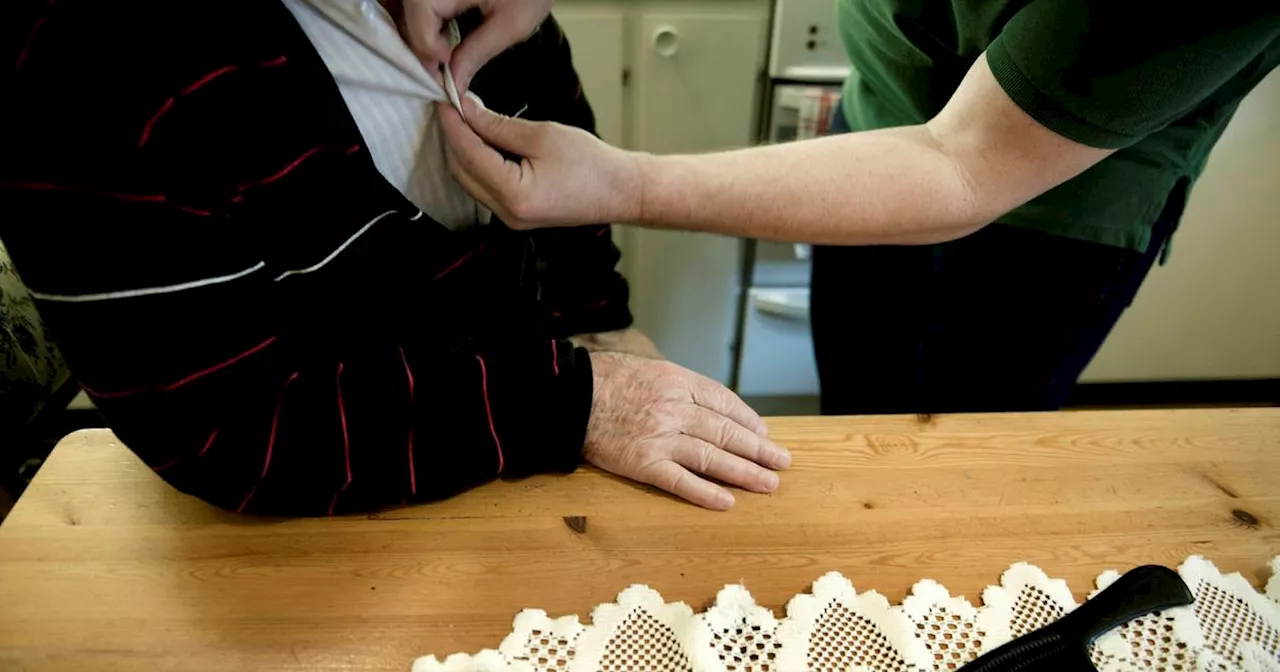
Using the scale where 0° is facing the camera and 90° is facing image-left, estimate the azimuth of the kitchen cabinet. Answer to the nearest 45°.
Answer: approximately 0°

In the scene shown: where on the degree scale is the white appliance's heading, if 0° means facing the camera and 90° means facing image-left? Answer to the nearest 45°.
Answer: approximately 0°

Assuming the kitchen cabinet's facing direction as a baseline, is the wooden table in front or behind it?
in front

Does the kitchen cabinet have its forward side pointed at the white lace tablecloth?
yes

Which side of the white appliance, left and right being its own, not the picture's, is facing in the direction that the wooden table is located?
front

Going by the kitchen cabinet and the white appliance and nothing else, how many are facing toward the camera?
2

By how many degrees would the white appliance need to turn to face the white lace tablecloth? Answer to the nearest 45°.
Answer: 0° — it already faces it
